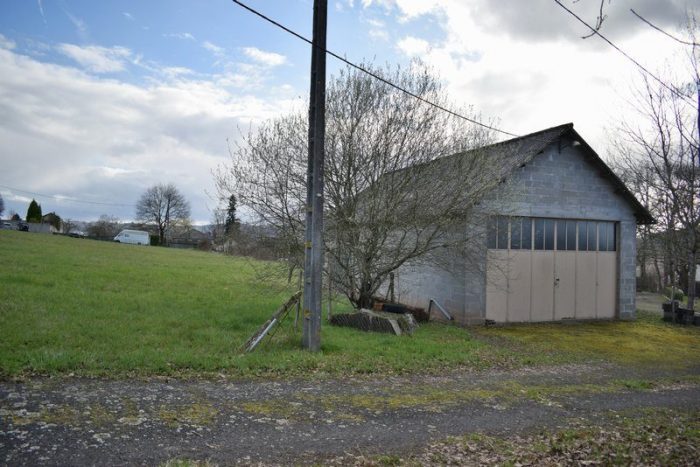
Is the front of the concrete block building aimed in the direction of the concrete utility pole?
no

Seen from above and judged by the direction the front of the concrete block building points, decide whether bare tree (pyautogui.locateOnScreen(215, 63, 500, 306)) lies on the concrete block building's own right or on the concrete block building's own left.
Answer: on the concrete block building's own right

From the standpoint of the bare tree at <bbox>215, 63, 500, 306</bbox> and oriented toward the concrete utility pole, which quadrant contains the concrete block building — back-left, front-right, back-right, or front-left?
back-left

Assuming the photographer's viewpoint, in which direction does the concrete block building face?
facing the viewer and to the right of the viewer

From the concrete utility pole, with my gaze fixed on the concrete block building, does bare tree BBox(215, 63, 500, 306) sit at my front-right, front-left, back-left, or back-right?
front-left

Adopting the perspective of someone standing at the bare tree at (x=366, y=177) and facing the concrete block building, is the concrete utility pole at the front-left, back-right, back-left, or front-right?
back-right
